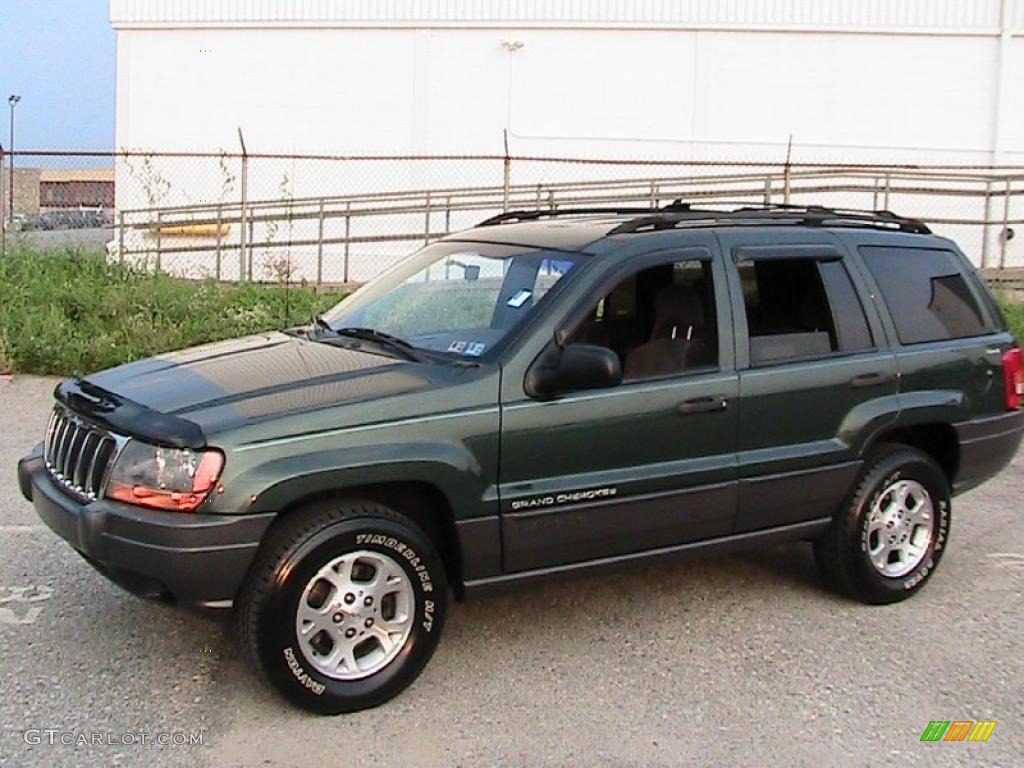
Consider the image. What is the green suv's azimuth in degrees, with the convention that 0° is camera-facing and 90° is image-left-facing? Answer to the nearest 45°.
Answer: approximately 45°

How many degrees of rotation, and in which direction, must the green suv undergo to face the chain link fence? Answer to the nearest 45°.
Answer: approximately 135° to its right

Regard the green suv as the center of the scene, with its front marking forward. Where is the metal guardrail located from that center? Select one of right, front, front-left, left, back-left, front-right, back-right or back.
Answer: back-right
